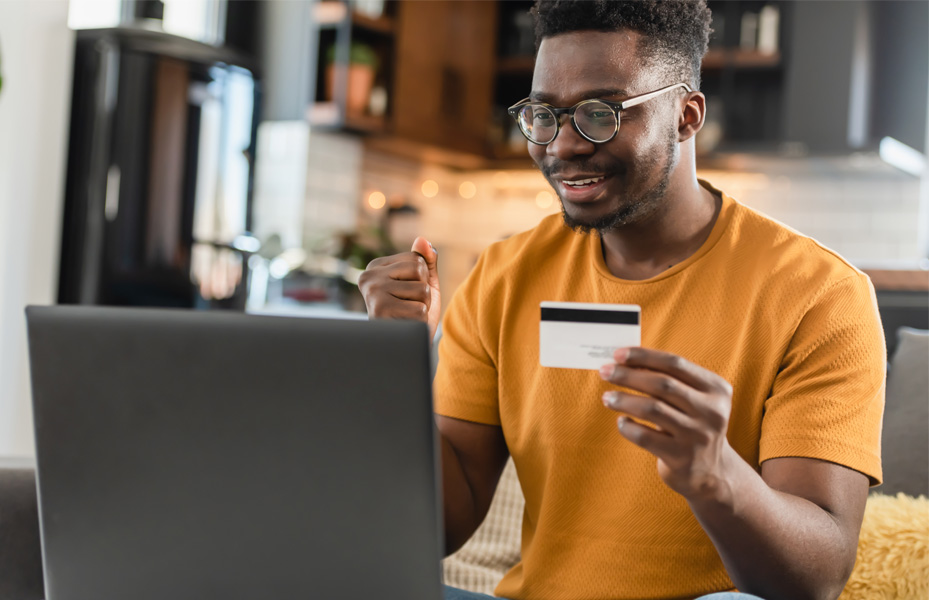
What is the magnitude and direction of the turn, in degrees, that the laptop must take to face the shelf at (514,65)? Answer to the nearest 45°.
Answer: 0° — it already faces it

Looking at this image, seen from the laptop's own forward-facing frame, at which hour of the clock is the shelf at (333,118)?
The shelf is roughly at 12 o'clock from the laptop.

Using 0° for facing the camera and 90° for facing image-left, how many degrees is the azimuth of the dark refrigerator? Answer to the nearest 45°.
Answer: approximately 315°

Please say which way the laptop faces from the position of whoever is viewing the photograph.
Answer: facing away from the viewer

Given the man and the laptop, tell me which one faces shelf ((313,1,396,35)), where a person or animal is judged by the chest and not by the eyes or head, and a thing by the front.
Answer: the laptop

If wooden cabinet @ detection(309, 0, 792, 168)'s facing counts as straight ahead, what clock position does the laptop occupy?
The laptop is roughly at 12 o'clock from the wooden cabinet.

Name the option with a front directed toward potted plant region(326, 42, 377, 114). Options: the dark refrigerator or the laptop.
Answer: the laptop

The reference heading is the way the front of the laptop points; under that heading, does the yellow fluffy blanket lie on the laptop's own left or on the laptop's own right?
on the laptop's own right

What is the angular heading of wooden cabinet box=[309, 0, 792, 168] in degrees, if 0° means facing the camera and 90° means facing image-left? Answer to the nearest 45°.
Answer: approximately 0°

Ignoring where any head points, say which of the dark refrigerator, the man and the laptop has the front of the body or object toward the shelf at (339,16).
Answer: the laptop

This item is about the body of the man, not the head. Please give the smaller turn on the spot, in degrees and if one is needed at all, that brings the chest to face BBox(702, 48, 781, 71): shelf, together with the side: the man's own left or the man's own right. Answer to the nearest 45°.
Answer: approximately 135° to the man's own right
